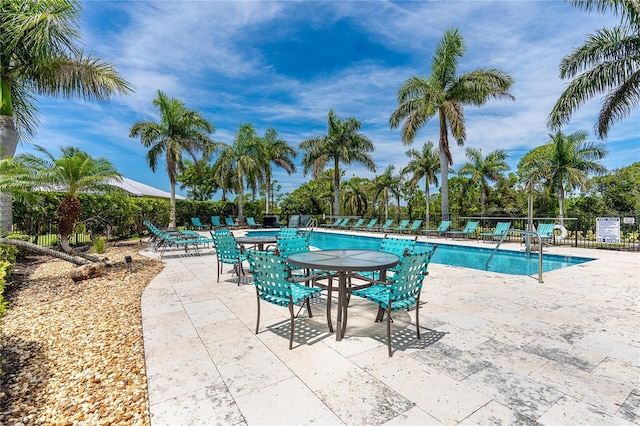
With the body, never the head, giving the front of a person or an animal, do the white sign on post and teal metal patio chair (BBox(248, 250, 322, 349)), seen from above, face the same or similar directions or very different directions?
very different directions

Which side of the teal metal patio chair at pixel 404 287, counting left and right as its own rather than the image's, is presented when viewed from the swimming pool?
right

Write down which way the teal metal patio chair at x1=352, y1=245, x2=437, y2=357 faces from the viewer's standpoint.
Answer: facing away from the viewer and to the left of the viewer

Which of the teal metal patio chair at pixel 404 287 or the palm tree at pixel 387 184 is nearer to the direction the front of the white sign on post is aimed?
the teal metal patio chair

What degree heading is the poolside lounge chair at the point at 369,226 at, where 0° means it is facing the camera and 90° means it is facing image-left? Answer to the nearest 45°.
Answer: approximately 45°

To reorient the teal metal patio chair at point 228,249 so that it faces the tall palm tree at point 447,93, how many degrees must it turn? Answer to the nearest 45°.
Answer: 0° — it already faces it

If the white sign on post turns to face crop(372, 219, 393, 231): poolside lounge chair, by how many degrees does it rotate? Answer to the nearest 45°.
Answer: approximately 90° to its right

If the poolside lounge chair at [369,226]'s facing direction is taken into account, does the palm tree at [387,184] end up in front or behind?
behind

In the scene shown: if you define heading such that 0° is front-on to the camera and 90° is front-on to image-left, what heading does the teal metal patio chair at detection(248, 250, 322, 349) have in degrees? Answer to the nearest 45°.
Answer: approximately 225°

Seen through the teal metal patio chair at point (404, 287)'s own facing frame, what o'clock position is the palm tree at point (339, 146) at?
The palm tree is roughly at 1 o'clock from the teal metal patio chair.

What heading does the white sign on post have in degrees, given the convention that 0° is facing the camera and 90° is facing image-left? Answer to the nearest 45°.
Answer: approximately 0°

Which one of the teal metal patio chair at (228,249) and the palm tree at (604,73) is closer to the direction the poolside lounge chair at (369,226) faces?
the teal metal patio chair
